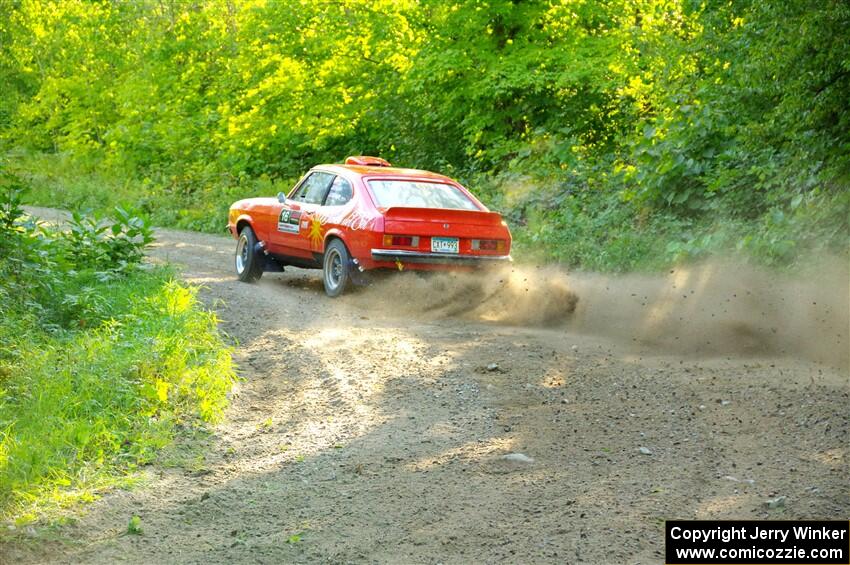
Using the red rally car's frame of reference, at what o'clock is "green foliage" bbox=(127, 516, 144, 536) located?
The green foliage is roughly at 8 o'clock from the red rally car.

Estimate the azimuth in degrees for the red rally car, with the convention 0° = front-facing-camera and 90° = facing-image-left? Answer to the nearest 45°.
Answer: approximately 135°
